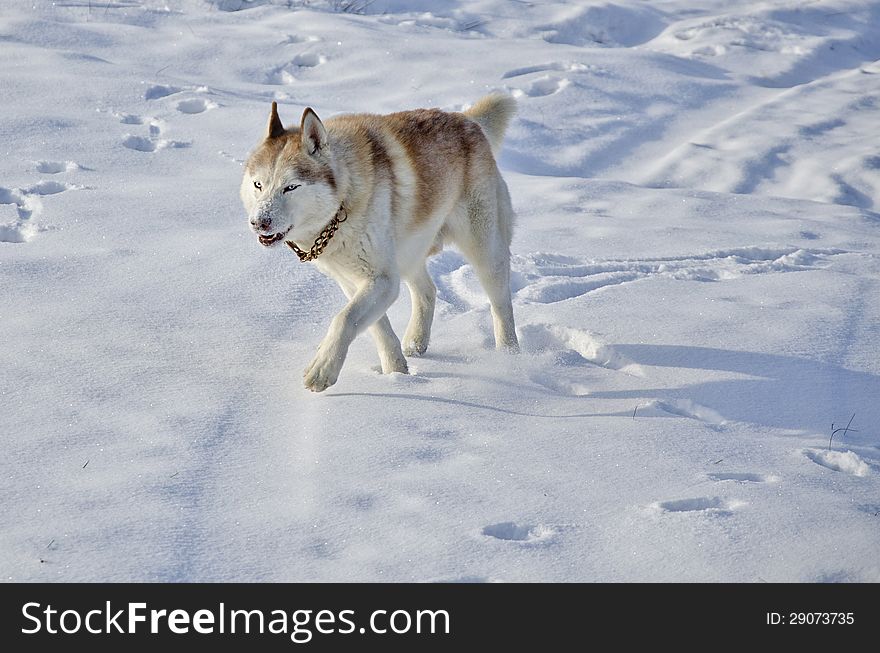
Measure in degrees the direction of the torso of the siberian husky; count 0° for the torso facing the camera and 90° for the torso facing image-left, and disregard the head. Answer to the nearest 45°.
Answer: approximately 45°
